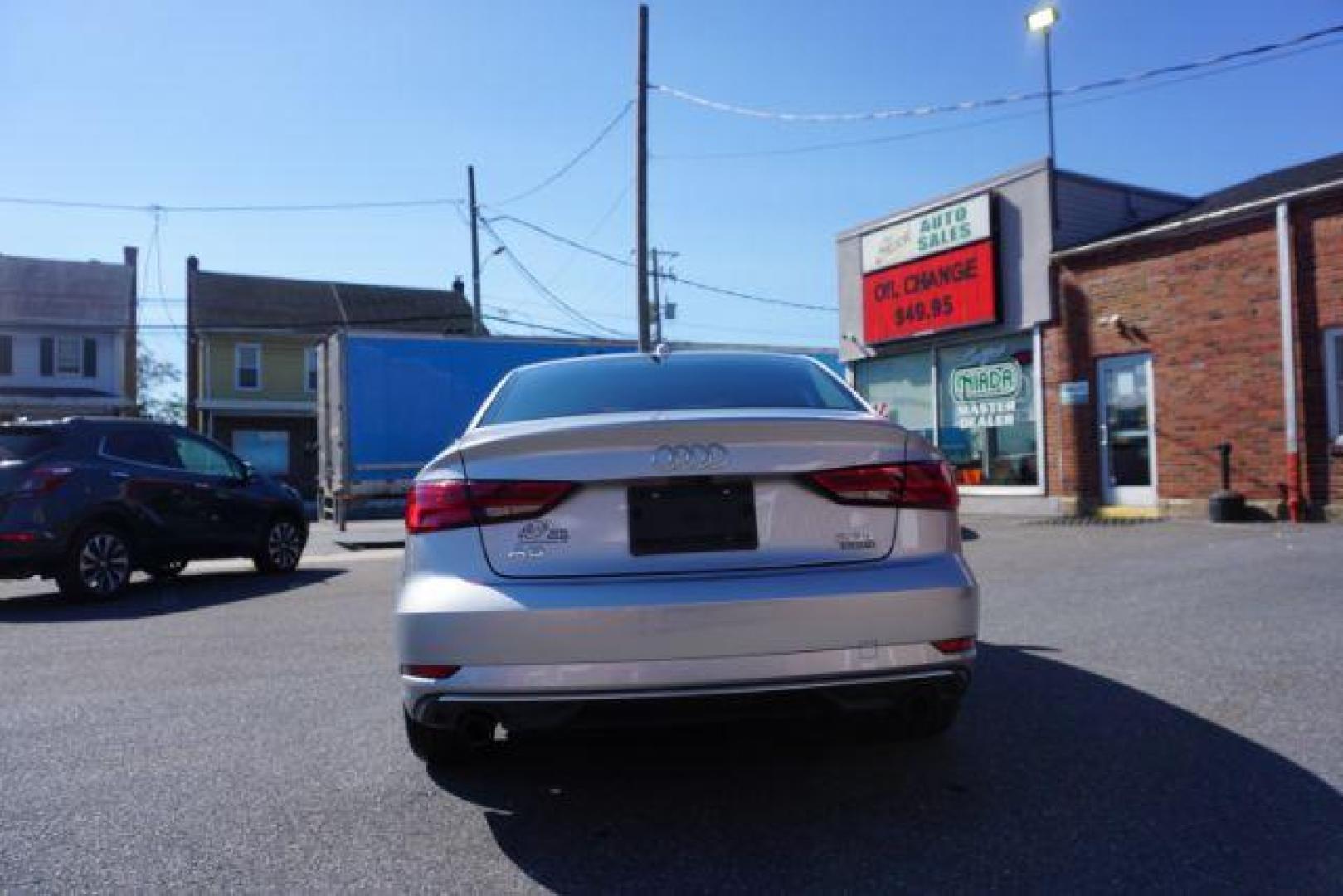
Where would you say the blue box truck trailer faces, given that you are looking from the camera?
facing to the right of the viewer

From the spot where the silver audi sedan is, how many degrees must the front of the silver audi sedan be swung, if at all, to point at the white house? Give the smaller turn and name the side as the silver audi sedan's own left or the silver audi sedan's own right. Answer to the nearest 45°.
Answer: approximately 45° to the silver audi sedan's own left

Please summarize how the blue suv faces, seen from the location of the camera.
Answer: facing away from the viewer and to the right of the viewer

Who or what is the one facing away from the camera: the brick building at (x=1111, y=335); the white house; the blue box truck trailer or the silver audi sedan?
the silver audi sedan

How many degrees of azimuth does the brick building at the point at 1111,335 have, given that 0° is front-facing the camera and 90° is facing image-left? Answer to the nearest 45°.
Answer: approximately 45°

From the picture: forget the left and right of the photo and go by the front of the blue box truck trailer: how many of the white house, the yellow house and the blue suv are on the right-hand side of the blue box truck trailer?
1

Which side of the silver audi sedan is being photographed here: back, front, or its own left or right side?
back

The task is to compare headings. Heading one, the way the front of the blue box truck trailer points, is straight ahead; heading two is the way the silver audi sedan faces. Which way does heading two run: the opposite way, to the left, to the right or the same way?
to the left

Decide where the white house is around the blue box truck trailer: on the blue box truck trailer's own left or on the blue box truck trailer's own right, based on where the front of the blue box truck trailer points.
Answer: on the blue box truck trailer's own left

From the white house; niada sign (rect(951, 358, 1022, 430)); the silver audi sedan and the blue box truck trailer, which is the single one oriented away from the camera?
the silver audi sedan
